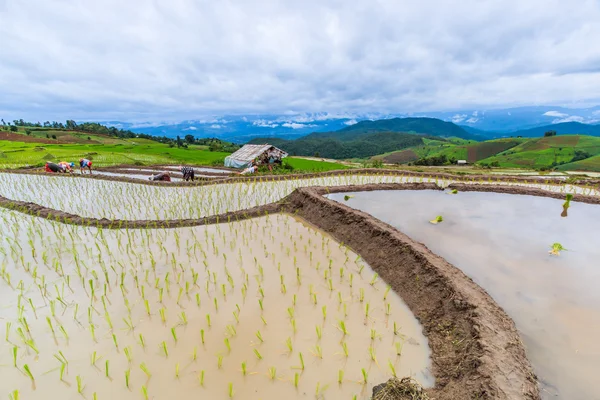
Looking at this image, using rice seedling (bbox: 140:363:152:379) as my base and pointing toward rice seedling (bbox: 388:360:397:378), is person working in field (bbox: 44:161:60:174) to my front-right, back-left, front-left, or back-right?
back-left

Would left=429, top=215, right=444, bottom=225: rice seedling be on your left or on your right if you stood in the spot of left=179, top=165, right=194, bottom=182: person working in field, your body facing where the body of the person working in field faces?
on your left

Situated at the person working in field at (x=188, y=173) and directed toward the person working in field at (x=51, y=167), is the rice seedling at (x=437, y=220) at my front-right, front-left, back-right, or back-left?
back-left

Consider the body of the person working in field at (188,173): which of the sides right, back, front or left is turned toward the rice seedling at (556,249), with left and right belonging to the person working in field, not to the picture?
left

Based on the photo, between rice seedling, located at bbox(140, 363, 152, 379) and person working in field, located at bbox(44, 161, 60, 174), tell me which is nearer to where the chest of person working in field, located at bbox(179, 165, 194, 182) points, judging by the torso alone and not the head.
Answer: the person working in field

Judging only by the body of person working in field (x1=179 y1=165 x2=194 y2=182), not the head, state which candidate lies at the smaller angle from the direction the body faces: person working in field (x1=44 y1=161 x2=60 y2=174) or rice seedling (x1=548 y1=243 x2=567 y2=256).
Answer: the person working in field

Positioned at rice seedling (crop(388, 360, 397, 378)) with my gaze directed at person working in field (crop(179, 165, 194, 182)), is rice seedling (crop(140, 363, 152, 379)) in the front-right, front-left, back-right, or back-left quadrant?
front-left
